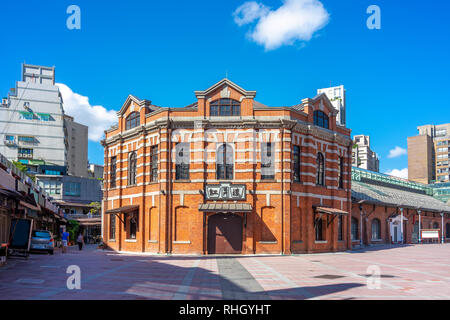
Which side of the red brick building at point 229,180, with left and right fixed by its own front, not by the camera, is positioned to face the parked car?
right

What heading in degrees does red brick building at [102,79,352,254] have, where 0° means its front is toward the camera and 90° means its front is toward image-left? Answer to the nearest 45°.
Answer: approximately 0°
